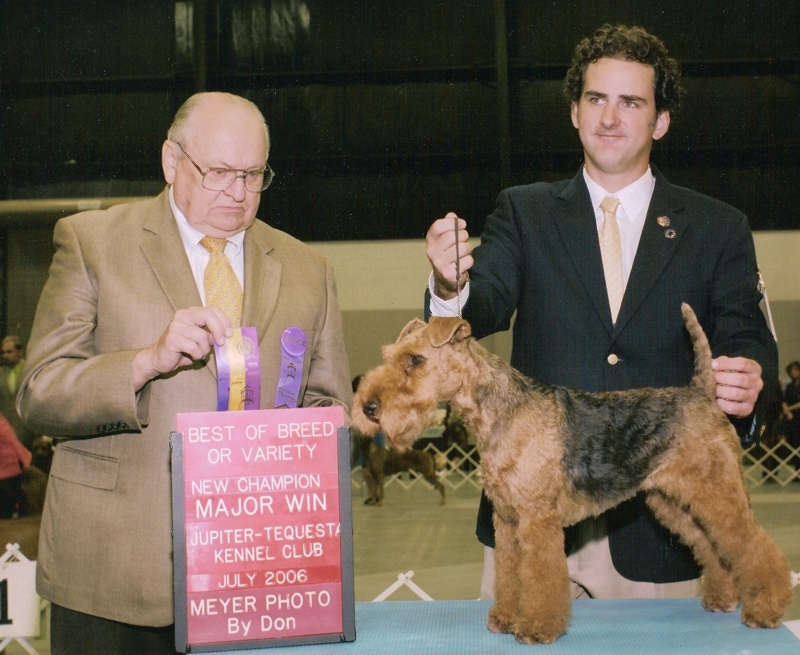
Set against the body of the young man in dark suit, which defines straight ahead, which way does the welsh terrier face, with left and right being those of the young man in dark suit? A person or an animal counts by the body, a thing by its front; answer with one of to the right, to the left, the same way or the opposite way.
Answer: to the right

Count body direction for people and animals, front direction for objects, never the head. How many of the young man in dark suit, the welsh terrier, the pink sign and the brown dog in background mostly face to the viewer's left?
2

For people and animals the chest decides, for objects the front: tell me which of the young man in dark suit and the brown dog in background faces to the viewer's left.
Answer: the brown dog in background

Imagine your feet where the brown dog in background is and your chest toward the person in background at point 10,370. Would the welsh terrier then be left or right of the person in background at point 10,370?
left

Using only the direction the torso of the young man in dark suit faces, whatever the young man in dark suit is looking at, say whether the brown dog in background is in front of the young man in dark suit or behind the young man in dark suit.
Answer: behind

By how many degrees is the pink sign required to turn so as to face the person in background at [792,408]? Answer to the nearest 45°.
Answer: approximately 135° to its left

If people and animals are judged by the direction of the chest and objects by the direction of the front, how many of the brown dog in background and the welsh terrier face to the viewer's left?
2

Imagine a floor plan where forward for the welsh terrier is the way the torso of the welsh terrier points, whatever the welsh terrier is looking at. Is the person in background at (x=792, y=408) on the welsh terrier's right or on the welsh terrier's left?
on the welsh terrier's right

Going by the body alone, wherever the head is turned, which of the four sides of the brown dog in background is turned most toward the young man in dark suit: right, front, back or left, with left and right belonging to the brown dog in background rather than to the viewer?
left

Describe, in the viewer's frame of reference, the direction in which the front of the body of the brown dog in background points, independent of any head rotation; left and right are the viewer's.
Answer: facing to the left of the viewer

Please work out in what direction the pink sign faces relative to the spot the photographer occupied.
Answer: facing the viewer

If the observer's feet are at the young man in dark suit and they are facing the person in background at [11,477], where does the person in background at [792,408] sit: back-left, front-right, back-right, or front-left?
front-right

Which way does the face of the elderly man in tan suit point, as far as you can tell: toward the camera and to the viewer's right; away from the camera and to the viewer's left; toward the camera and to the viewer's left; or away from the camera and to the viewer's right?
toward the camera and to the viewer's right
